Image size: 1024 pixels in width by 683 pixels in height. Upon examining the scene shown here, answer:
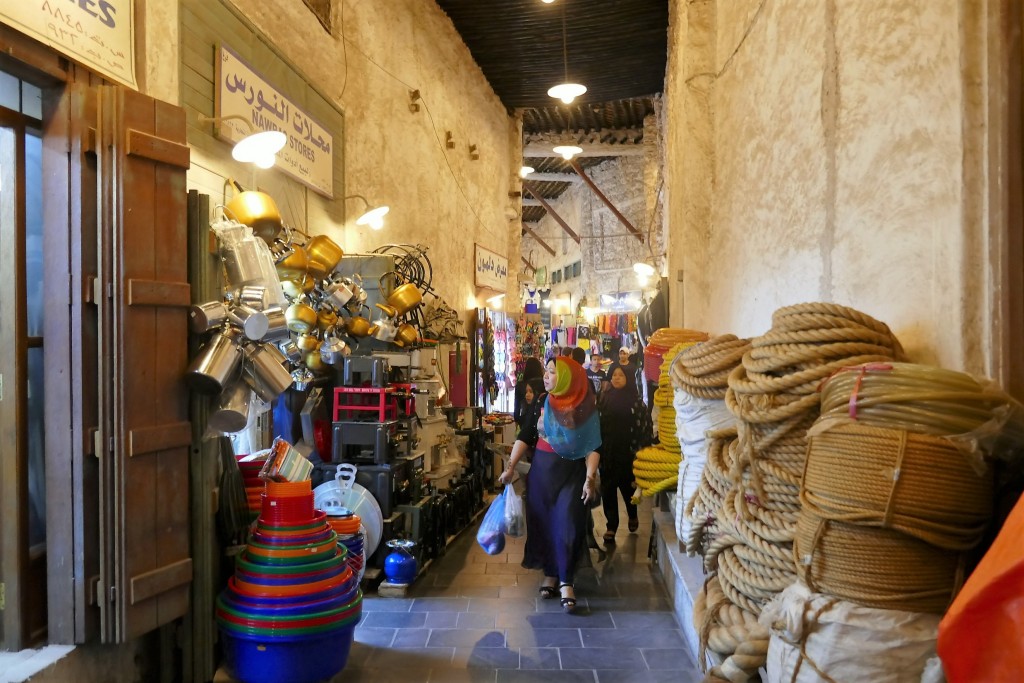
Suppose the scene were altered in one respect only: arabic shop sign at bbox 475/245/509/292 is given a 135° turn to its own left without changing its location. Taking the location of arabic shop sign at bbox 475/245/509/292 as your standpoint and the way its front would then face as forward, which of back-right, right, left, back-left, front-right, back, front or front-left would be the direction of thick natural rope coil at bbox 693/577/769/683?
back

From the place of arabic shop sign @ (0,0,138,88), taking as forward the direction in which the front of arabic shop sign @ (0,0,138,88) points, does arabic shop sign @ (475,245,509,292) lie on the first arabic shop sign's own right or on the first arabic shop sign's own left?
on the first arabic shop sign's own left

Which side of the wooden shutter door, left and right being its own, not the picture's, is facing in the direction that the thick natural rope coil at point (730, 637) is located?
front

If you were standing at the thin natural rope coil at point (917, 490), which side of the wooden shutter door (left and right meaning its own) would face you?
front

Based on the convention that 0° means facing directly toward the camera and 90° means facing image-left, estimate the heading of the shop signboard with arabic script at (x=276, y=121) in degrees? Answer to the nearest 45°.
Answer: approximately 315°

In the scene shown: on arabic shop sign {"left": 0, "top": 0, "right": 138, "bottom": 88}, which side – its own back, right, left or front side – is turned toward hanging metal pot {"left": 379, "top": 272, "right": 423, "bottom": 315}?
left

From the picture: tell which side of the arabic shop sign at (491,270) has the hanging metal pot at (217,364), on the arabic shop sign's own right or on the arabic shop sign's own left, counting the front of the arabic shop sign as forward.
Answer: on the arabic shop sign's own right

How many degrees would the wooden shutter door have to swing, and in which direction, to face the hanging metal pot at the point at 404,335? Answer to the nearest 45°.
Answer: approximately 90° to its left

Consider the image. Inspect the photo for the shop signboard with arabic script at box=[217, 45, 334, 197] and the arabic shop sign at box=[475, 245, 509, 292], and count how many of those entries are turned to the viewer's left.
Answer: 0

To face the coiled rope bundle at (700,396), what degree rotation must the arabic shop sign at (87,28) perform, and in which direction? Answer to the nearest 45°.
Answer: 0° — it already faces it

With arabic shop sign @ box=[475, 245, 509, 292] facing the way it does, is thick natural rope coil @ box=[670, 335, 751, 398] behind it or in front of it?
in front

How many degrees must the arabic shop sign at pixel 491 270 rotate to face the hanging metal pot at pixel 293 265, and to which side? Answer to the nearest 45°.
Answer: approximately 45° to its right

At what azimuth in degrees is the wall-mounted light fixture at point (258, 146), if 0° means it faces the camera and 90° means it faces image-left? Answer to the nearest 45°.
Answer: approximately 315°
